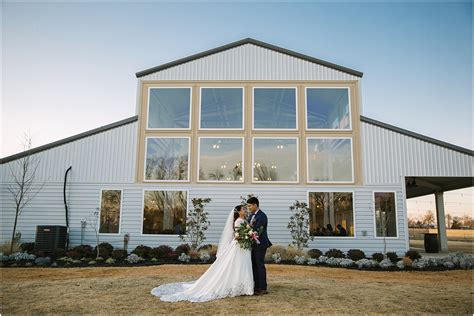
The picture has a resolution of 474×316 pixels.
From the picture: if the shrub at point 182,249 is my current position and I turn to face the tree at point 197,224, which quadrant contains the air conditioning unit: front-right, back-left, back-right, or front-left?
back-left

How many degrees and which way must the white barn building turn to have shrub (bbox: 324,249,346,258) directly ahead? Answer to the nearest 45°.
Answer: approximately 45° to its left

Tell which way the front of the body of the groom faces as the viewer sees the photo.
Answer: to the viewer's left

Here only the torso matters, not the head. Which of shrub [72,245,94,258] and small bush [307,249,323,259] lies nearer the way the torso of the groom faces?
the shrub

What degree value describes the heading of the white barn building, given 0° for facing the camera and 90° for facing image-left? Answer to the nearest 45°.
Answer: approximately 0°

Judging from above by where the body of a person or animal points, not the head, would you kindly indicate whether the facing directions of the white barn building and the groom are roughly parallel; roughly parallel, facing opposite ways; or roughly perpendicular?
roughly perpendicular
